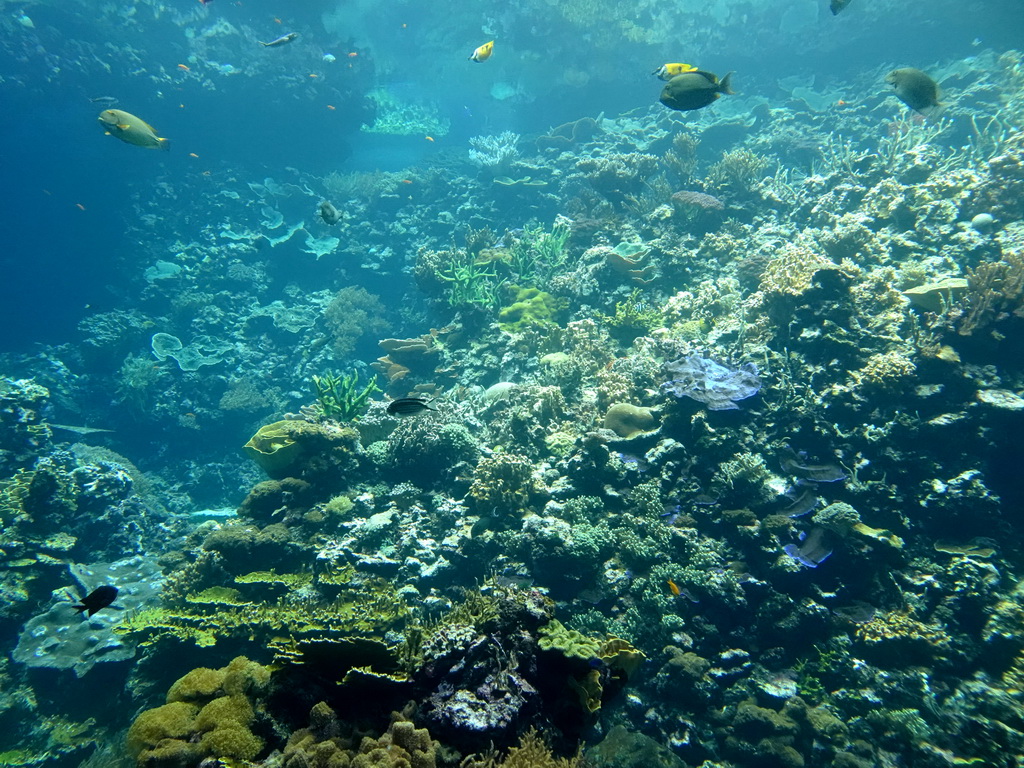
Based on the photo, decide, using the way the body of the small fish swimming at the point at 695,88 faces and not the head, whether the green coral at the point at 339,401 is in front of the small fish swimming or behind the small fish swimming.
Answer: in front

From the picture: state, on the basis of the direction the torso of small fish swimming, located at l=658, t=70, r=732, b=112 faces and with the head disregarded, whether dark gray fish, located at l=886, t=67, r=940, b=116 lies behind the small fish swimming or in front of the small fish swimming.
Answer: behind

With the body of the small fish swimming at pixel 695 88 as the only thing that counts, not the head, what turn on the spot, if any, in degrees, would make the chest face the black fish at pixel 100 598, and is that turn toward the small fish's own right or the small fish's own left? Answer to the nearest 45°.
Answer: approximately 45° to the small fish's own left

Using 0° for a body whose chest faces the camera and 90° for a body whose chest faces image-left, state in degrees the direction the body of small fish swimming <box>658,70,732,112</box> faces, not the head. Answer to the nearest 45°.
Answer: approximately 90°

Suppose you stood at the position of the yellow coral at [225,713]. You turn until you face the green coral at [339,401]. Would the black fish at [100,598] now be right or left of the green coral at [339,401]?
left
